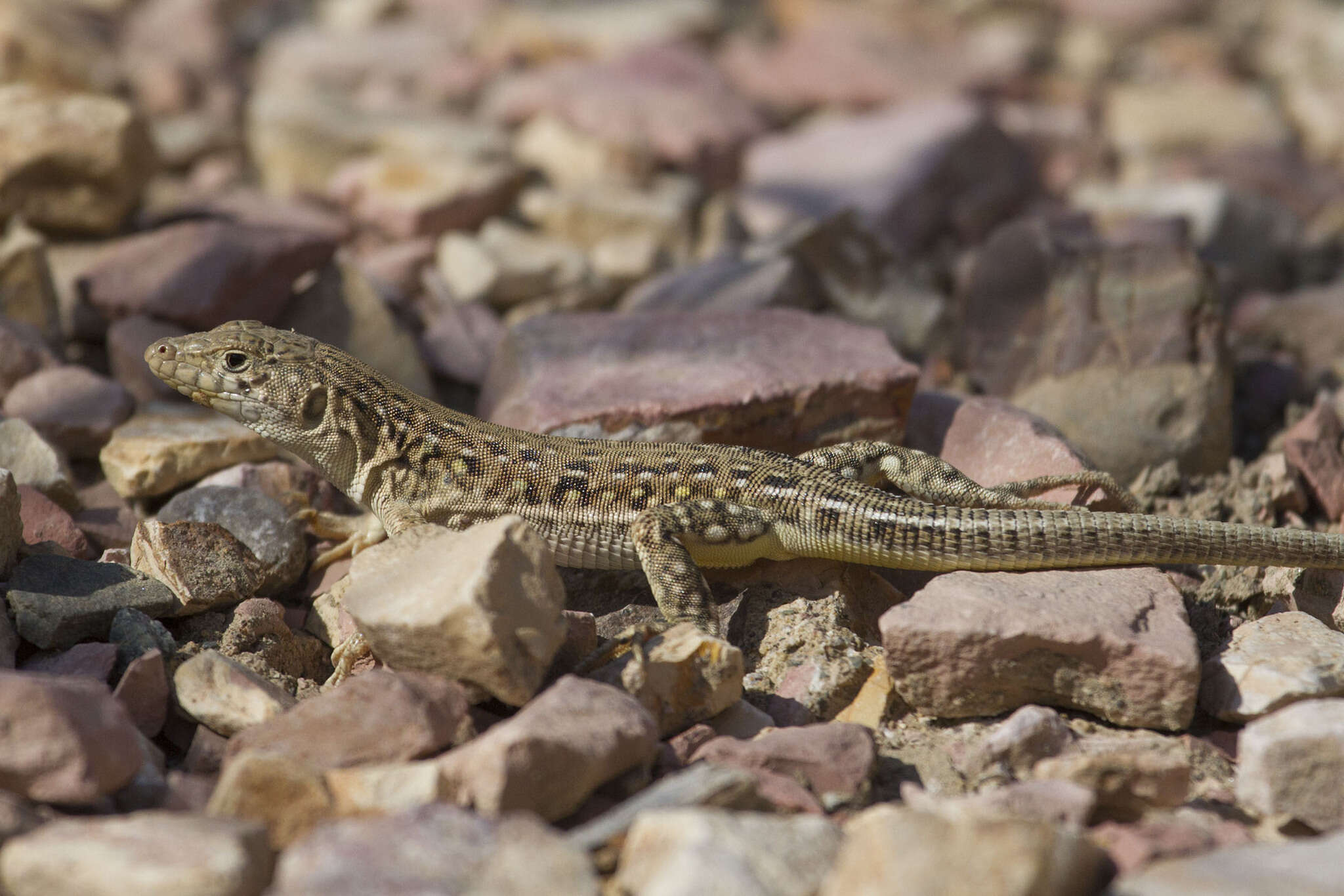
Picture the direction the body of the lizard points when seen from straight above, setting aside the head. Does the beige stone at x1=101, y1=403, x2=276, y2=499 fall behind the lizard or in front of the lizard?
in front

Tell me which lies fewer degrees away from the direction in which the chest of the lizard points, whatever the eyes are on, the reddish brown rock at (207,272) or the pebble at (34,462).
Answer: the pebble

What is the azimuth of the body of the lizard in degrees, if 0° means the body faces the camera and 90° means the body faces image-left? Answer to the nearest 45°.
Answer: approximately 90°

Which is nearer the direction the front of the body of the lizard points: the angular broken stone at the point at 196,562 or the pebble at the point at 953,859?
the angular broken stone

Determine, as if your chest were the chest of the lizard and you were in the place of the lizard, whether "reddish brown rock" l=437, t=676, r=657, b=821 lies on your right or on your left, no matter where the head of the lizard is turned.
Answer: on your left

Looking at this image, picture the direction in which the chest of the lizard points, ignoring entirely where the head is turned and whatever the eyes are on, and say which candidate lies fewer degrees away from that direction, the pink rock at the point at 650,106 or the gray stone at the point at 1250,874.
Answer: the pink rock

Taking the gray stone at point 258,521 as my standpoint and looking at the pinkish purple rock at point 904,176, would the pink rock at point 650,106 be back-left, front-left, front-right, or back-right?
front-left

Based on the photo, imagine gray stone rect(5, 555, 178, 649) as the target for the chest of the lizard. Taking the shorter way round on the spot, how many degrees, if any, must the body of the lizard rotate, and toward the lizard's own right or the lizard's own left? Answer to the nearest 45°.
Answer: approximately 45° to the lizard's own left

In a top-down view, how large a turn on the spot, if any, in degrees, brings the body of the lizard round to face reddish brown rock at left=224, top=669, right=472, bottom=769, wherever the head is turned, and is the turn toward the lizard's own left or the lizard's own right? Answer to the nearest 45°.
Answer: approximately 90° to the lizard's own left

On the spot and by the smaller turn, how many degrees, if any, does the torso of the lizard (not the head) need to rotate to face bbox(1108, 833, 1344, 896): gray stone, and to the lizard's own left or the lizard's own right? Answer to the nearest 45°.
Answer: approximately 135° to the lizard's own left

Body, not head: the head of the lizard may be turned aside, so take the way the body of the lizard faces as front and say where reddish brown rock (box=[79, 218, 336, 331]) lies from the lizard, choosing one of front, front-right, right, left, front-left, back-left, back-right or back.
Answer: front-right

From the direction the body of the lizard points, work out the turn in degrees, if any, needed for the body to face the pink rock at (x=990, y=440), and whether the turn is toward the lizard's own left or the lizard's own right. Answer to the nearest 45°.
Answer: approximately 135° to the lizard's own right

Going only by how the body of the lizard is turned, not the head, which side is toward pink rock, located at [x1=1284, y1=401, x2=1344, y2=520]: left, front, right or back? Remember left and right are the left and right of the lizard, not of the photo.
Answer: back

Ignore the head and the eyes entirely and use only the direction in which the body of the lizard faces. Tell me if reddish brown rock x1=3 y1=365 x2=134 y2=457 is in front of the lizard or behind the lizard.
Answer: in front
